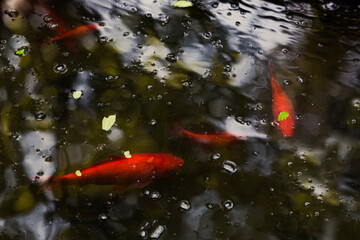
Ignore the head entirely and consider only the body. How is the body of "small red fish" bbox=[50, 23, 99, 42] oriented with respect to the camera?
to the viewer's right

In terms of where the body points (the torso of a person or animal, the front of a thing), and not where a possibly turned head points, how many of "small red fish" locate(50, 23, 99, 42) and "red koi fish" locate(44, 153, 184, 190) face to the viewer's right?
2

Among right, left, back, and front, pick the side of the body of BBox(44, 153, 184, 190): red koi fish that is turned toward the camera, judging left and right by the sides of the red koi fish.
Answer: right

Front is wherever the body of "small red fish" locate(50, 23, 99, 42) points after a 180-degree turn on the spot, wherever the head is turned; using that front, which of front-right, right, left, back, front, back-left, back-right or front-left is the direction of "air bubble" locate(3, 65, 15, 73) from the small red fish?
front-left

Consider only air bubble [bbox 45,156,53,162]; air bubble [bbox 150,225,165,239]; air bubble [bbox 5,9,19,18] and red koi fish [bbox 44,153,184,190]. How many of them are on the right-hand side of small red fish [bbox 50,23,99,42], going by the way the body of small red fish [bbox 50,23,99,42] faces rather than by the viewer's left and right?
3

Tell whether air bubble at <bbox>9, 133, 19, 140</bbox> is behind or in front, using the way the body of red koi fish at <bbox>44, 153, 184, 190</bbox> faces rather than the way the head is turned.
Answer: behind

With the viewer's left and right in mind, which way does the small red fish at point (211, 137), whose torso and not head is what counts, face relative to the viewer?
facing to the right of the viewer
